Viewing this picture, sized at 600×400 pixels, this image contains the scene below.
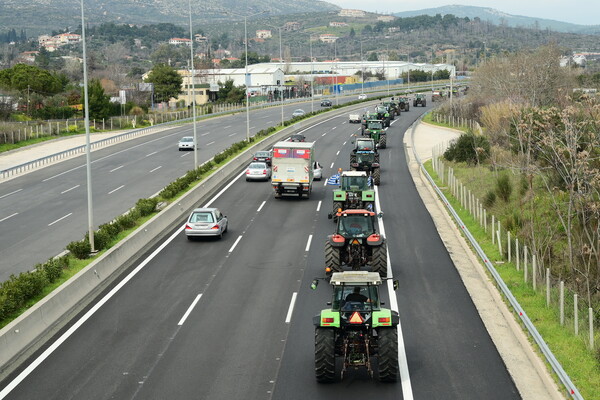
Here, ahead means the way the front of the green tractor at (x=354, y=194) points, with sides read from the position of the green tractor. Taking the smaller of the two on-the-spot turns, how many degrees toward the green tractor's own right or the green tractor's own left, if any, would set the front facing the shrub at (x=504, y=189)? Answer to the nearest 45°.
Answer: approximately 45° to the green tractor's own right

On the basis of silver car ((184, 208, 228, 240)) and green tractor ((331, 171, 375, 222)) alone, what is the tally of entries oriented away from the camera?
2

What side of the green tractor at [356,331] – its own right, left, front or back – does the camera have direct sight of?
back

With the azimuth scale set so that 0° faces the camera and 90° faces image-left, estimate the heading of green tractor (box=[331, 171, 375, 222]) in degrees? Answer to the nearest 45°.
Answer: approximately 180°

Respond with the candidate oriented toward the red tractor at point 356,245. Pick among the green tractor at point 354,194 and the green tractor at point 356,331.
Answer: the green tractor at point 356,331

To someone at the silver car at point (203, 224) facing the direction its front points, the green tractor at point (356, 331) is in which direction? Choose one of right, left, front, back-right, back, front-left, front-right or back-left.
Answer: back

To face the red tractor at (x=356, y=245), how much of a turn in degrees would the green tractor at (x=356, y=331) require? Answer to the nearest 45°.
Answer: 0° — it already faces it

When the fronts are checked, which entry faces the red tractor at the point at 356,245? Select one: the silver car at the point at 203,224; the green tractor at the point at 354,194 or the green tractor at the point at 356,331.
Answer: the green tractor at the point at 356,331

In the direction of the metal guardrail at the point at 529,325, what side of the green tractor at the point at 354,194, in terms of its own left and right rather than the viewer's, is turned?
back

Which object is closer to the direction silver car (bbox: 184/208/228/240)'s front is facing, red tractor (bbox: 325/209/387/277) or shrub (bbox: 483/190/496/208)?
the shrub

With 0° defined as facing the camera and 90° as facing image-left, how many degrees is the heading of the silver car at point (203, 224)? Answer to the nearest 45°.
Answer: approximately 180°

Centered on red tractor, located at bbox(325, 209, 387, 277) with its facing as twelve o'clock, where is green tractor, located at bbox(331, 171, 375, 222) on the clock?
green tractor, located at bbox(331, 171, 375, 222) is roughly at 12 o'clock from red tractor, located at bbox(325, 209, 387, 277).

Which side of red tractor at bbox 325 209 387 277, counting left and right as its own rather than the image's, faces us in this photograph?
back
